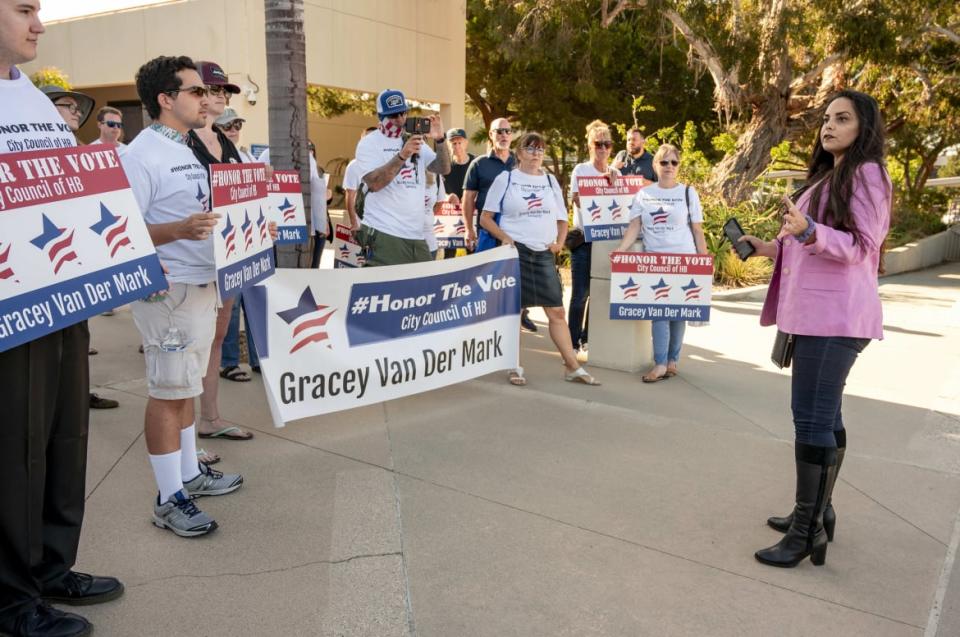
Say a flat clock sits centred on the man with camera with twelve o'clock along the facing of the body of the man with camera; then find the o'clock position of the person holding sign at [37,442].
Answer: The person holding sign is roughly at 2 o'clock from the man with camera.

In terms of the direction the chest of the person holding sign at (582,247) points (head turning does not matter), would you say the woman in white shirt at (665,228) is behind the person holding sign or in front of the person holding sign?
in front

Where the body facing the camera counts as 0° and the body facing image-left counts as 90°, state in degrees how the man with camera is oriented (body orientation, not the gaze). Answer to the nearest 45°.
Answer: approximately 315°

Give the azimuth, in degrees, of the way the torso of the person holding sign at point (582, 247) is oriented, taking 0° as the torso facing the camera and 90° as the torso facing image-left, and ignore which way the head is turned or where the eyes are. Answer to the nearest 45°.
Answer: approximately 0°

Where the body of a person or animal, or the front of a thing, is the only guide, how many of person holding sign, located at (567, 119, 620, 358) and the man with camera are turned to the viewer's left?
0

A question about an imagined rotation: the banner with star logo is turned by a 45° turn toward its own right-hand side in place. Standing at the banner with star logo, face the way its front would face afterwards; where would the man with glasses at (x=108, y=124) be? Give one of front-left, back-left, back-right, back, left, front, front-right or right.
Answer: back-right

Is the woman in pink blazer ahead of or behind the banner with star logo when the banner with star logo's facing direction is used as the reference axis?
ahead

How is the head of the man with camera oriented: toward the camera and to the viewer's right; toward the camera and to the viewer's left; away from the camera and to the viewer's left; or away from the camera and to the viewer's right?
toward the camera and to the viewer's right

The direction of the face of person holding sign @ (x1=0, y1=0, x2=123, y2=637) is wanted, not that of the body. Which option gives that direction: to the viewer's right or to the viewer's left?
to the viewer's right

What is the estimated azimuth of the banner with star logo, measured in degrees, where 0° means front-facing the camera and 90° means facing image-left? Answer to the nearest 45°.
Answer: approximately 315°

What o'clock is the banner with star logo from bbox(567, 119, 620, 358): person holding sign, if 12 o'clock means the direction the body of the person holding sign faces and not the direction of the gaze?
The banner with star logo is roughly at 1 o'clock from the person holding sign.
